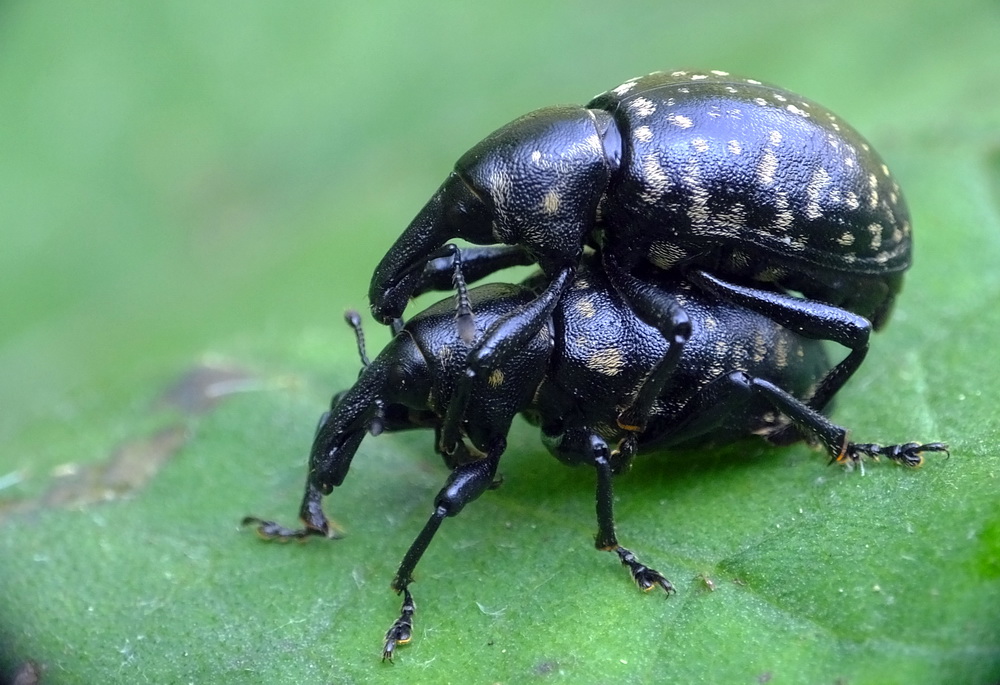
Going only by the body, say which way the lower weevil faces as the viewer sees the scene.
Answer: to the viewer's left

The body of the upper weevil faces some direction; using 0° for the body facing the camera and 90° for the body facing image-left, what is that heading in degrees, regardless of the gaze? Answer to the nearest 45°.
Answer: approximately 90°
